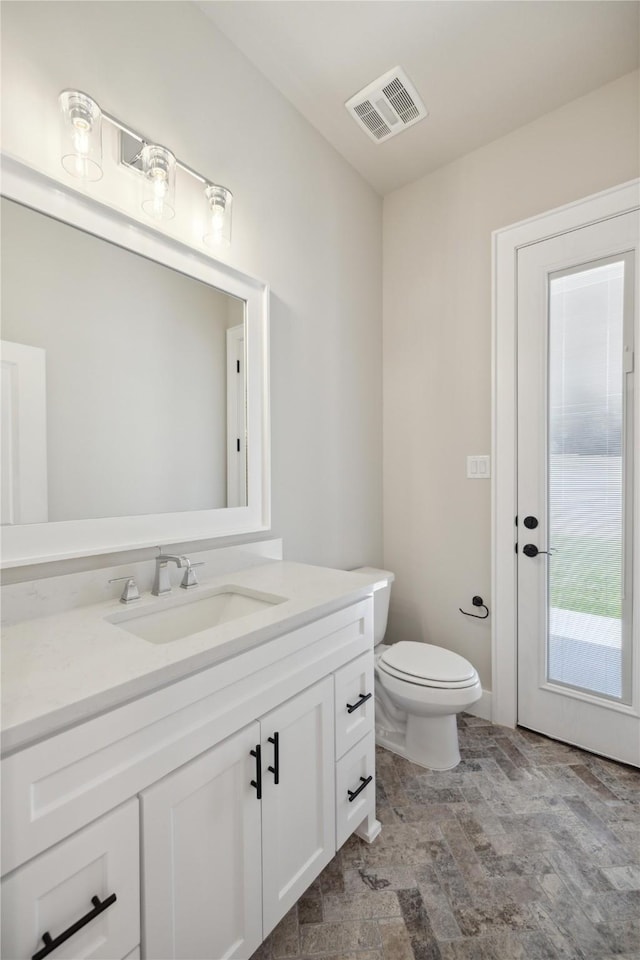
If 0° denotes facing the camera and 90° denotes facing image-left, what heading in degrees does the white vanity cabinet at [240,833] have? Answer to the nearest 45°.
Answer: approximately 315°

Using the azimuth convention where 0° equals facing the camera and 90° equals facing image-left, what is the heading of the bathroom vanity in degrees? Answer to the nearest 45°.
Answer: approximately 315°

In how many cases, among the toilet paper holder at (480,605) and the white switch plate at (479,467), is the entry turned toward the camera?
2

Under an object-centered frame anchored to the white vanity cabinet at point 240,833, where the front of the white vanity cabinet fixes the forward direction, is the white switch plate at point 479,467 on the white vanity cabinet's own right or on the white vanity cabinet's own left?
on the white vanity cabinet's own left

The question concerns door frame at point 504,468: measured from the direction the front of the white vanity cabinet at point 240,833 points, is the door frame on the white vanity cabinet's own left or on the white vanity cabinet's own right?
on the white vanity cabinet's own left

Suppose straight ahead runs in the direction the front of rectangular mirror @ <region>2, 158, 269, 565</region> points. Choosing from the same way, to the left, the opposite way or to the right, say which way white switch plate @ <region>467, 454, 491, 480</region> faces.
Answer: to the right

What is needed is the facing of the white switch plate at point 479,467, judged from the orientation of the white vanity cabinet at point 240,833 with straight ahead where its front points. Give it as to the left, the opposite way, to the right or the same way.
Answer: to the right

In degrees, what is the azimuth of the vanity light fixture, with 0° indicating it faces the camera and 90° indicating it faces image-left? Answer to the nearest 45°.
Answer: approximately 315°
